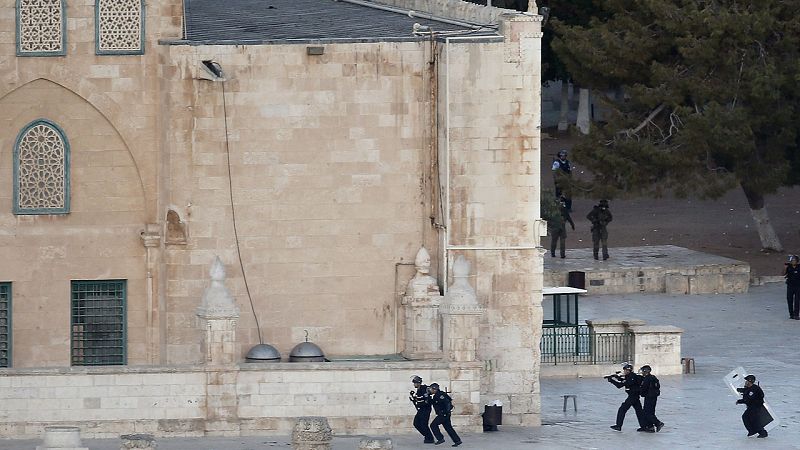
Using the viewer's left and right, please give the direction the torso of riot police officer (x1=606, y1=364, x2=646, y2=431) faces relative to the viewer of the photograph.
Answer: facing to the left of the viewer

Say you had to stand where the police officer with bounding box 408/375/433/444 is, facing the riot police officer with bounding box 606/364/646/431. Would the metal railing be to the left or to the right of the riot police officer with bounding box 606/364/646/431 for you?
left

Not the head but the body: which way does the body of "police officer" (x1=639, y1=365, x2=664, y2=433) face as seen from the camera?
to the viewer's left

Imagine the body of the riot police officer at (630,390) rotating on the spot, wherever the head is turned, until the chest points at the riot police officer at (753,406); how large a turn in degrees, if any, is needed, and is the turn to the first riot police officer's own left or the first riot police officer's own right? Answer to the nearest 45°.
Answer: approximately 180°

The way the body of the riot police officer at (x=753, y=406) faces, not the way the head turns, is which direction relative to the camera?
to the viewer's left

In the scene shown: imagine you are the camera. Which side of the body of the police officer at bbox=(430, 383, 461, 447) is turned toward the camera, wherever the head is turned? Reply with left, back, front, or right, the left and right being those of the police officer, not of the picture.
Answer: left

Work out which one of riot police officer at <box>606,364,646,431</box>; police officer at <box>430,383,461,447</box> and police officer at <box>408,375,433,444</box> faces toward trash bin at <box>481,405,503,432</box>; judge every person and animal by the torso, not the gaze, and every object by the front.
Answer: the riot police officer

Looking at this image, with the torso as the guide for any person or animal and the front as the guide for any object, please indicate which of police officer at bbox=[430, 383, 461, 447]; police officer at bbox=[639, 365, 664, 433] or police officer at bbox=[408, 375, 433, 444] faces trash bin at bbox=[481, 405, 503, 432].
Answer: police officer at bbox=[639, 365, 664, 433]

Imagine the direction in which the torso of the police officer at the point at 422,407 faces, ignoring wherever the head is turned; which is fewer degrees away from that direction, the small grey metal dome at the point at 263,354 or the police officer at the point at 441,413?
the small grey metal dome
